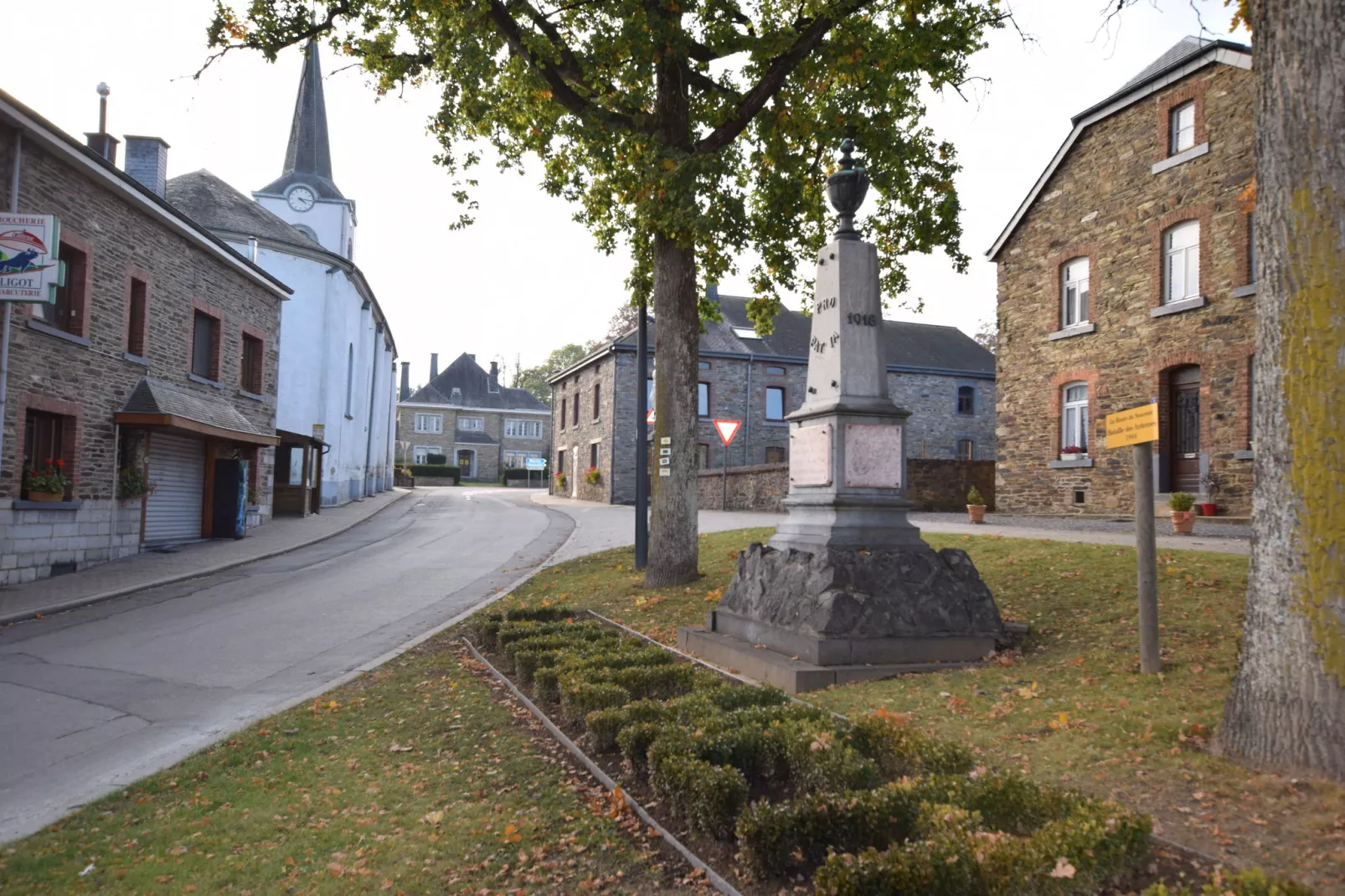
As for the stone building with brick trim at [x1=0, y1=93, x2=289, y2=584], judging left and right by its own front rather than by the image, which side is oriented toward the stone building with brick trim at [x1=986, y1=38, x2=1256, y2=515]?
front

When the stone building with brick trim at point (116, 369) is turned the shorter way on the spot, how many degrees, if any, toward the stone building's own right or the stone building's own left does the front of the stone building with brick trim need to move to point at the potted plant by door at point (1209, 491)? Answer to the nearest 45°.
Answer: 0° — it already faces it

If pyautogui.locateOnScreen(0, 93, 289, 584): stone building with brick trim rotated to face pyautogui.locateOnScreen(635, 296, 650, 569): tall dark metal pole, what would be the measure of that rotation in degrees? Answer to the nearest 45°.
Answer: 0° — it already faces it

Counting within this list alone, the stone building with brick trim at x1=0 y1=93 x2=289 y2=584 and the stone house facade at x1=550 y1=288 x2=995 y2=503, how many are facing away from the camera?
0

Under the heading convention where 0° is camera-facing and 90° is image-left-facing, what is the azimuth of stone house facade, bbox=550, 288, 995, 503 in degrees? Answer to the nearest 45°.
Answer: approximately 45°

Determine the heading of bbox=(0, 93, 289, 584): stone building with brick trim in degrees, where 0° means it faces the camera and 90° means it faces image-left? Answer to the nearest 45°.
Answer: approximately 315°

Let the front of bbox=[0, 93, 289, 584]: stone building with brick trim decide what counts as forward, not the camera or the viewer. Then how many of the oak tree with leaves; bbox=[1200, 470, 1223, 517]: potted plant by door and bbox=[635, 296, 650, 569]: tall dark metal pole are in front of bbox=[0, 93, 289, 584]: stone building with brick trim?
3

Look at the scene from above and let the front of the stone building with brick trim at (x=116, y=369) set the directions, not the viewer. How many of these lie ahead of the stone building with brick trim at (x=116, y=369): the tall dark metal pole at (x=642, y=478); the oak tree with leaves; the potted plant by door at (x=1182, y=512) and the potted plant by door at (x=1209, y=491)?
4

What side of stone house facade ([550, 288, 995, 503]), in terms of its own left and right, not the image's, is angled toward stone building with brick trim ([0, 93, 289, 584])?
front

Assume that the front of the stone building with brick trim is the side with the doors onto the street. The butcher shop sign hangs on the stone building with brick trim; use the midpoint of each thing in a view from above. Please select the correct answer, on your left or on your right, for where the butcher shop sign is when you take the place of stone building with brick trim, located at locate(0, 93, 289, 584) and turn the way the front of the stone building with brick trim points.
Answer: on your right

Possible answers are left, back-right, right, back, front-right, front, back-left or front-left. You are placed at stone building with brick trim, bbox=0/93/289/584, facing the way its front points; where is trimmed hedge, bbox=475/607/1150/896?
front-right

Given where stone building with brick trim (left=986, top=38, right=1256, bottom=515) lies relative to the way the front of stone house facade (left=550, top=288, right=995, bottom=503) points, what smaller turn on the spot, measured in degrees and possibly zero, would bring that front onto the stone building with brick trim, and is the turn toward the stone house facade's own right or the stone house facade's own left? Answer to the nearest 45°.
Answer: approximately 45° to the stone house facade's own left
